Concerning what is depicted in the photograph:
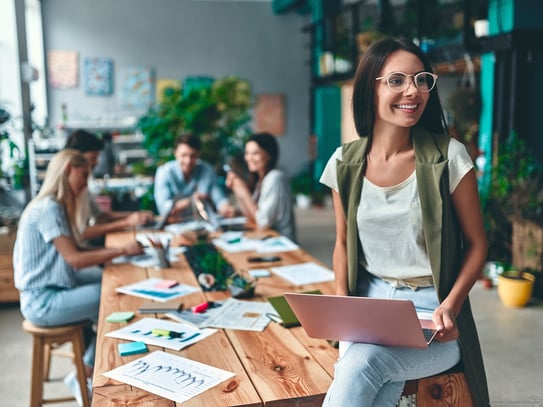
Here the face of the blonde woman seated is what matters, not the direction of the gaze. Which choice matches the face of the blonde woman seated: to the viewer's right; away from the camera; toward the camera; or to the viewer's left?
to the viewer's right

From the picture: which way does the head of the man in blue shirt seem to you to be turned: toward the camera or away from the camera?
toward the camera

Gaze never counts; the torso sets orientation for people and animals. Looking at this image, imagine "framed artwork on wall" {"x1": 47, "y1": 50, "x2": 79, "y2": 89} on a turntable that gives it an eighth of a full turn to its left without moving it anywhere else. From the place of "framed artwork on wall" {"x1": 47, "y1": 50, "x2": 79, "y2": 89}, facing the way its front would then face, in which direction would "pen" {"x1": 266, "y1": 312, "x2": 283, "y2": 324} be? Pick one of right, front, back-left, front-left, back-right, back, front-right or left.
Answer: front-right

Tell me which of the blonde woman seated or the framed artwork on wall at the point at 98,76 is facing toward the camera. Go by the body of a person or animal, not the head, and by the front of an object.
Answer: the framed artwork on wall

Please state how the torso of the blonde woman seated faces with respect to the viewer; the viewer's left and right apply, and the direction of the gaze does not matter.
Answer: facing to the right of the viewer

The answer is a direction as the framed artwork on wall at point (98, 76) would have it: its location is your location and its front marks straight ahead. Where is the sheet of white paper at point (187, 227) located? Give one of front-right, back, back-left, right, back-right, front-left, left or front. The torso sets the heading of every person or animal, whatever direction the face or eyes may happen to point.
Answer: front

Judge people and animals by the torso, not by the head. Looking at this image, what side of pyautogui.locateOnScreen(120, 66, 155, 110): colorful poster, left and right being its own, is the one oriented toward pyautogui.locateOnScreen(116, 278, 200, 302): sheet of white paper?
front

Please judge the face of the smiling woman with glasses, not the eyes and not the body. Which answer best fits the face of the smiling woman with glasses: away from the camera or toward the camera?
toward the camera

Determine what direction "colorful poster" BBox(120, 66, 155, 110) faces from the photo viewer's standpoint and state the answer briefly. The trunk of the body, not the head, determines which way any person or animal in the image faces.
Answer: facing the viewer

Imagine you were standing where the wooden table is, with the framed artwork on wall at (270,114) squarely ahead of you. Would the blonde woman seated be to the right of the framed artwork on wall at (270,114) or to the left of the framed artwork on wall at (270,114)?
left

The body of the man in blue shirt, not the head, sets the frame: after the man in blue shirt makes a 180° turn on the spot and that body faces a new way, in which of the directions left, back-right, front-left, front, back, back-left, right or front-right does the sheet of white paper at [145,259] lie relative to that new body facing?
back

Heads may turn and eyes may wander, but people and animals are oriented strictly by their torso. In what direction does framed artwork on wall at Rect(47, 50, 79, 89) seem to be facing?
toward the camera

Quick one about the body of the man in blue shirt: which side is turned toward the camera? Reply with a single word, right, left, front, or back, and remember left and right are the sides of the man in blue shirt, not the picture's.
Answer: front

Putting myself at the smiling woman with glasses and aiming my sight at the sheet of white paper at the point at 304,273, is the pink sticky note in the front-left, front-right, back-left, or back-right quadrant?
front-left

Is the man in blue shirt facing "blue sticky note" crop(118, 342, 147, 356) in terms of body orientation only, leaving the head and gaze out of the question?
yes

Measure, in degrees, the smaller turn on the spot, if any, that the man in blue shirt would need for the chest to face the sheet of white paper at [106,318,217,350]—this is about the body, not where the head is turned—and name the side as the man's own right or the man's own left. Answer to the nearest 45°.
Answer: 0° — they already face it

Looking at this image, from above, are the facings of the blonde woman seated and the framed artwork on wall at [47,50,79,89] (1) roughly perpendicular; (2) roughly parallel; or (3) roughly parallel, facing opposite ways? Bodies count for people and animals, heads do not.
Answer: roughly perpendicular
